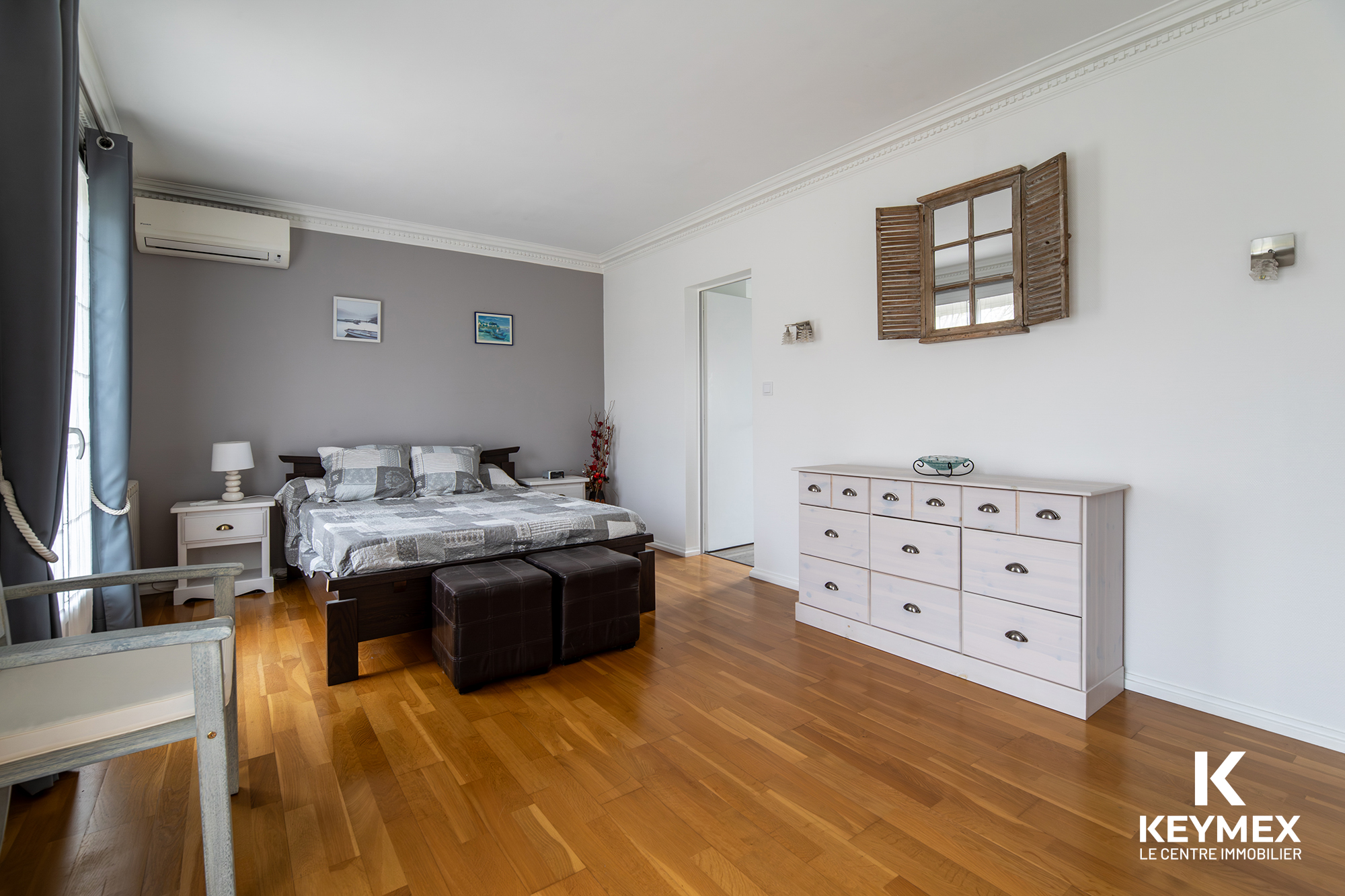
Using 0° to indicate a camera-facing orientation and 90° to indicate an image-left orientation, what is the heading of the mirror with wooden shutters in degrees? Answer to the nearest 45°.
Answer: approximately 45°

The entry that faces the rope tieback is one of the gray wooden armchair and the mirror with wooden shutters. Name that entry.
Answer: the mirror with wooden shutters

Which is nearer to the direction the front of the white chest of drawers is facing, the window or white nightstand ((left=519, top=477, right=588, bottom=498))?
the window

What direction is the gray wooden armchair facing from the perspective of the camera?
to the viewer's right

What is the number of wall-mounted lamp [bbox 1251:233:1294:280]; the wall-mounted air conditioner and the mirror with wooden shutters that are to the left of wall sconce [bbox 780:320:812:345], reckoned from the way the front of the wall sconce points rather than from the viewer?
2

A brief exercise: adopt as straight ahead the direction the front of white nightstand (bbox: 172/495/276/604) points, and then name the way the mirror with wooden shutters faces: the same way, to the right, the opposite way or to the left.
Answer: to the right

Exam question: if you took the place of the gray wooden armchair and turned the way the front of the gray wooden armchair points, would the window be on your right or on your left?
on your left

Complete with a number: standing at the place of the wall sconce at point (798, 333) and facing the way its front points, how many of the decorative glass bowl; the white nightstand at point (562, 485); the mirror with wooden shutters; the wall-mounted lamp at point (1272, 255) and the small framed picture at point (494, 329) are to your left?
3

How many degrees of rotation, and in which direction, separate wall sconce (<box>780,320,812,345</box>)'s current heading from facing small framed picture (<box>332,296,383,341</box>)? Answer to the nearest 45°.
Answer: approximately 45° to its right

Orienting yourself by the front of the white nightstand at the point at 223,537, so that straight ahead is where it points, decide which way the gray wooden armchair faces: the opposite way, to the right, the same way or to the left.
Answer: to the left

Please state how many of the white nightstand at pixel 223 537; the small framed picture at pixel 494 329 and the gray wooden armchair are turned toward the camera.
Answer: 2

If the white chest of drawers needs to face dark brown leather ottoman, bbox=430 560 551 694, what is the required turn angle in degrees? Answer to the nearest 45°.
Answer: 0° — it already faces it

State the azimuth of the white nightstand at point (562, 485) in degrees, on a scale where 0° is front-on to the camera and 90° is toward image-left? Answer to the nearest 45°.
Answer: approximately 315°

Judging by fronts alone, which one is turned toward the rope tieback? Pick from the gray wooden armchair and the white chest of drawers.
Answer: the white chest of drawers
